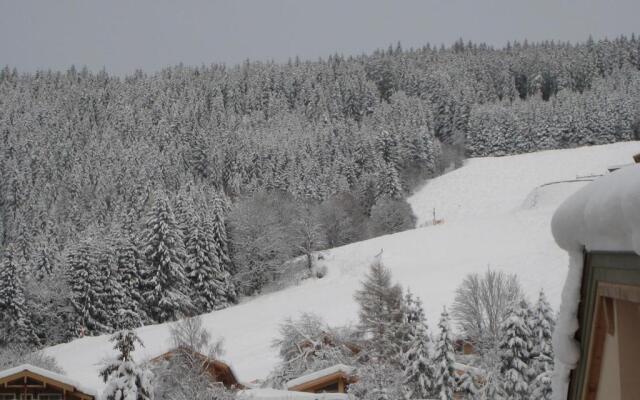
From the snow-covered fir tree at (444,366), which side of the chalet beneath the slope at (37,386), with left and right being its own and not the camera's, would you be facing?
left

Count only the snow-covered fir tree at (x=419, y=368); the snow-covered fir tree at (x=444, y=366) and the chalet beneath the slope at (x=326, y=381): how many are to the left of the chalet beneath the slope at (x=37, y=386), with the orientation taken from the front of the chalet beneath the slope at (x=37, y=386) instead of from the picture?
3

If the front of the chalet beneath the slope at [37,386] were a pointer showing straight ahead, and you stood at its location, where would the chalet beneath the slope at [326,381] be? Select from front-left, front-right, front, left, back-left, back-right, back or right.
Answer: left

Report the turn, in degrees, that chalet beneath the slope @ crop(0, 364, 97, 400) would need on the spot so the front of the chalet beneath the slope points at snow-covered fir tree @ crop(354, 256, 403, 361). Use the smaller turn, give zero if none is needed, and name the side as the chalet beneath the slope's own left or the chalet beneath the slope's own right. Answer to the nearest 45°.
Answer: approximately 90° to the chalet beneath the slope's own left

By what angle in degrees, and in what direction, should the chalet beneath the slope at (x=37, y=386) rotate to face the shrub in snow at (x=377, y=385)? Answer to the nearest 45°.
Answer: approximately 90° to its left

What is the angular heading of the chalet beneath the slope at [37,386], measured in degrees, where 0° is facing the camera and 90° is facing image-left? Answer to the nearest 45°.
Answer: approximately 0°

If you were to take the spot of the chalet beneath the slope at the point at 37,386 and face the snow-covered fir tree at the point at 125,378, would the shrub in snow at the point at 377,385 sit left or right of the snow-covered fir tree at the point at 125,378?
left

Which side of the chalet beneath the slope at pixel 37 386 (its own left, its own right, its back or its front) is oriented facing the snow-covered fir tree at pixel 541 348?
left

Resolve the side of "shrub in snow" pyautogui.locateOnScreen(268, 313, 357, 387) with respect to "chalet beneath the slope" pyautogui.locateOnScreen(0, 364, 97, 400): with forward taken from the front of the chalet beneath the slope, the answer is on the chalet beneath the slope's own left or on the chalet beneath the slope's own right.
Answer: on the chalet beneath the slope's own left

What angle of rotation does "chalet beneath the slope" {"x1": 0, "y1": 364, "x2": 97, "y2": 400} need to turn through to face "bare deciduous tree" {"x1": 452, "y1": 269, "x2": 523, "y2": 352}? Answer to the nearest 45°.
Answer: approximately 90° to its left
